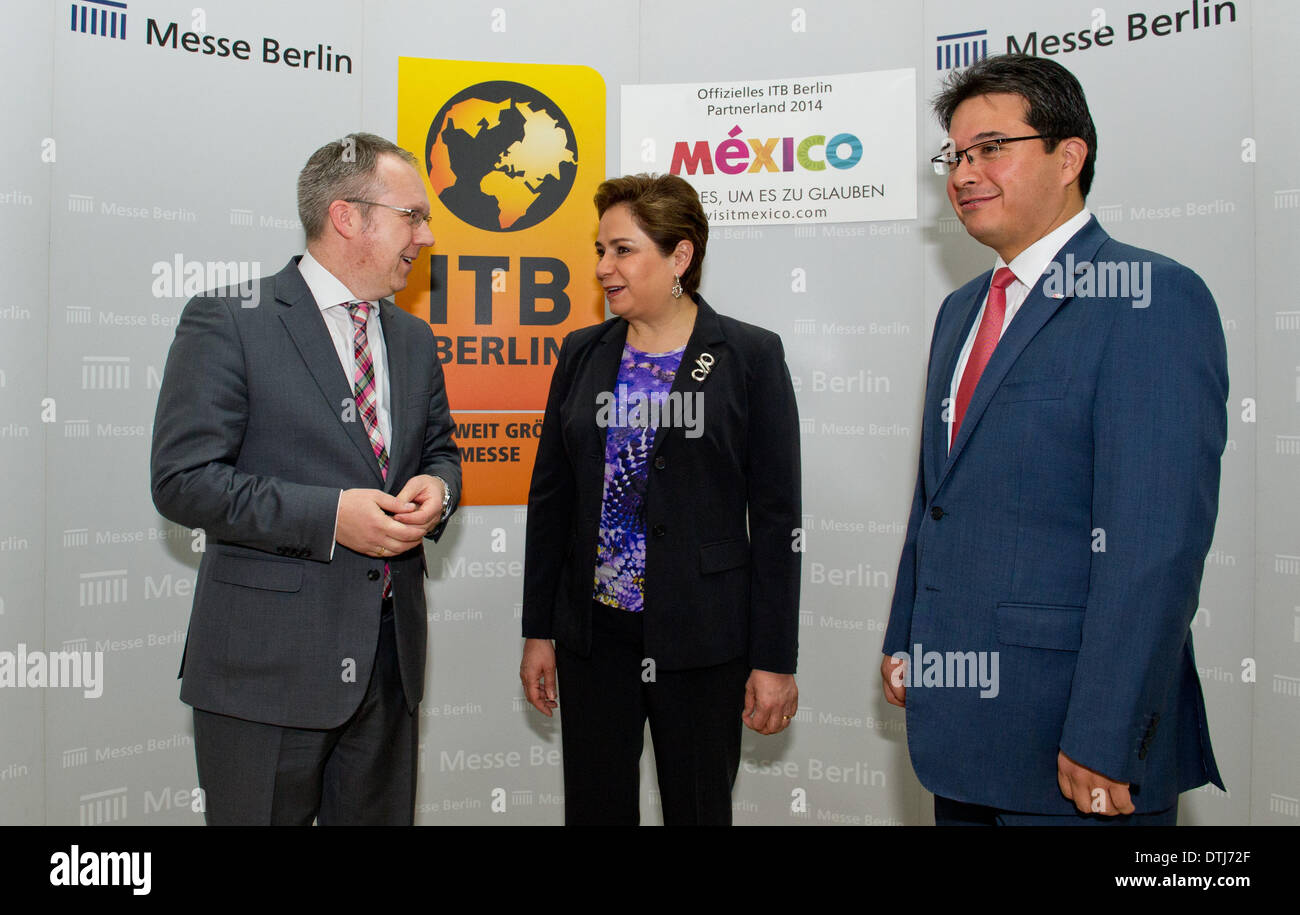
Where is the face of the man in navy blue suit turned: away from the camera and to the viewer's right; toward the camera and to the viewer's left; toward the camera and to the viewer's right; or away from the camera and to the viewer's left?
toward the camera and to the viewer's left

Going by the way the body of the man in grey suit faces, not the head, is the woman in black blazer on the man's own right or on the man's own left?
on the man's own left

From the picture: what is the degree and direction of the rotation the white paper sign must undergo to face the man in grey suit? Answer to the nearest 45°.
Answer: approximately 45° to its right

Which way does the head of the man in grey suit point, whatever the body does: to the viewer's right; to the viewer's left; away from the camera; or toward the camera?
to the viewer's right

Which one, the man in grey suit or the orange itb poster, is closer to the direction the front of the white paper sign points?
the man in grey suit

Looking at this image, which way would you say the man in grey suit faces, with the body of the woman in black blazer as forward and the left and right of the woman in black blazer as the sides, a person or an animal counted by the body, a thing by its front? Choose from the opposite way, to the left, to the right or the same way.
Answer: to the left

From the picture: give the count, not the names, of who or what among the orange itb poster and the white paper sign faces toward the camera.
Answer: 2

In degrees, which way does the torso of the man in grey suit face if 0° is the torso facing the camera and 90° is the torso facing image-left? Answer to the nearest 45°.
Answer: approximately 315°

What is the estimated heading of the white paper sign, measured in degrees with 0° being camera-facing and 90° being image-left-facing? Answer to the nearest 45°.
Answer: approximately 0°

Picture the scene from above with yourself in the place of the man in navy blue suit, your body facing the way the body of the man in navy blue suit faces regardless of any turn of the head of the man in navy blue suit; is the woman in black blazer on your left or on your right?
on your right
